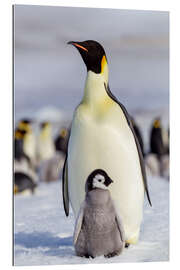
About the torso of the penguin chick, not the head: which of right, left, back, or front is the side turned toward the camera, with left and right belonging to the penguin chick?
front

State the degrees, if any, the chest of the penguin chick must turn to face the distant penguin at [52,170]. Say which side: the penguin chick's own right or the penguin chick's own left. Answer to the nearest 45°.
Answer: approximately 180°

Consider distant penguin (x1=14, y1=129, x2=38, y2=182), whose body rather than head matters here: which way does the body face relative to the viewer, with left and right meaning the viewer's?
facing to the right of the viewer

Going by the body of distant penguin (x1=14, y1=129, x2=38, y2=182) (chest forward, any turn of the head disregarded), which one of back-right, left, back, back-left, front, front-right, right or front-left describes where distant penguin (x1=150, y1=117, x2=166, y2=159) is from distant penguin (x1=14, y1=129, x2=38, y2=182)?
front

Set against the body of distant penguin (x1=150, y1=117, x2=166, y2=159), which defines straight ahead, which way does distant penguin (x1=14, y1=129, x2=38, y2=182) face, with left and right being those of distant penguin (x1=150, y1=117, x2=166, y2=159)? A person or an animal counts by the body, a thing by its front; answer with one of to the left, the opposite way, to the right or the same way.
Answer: to the right

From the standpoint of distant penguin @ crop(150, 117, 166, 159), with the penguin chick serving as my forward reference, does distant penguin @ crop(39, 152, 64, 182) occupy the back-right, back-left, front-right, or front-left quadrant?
front-right
